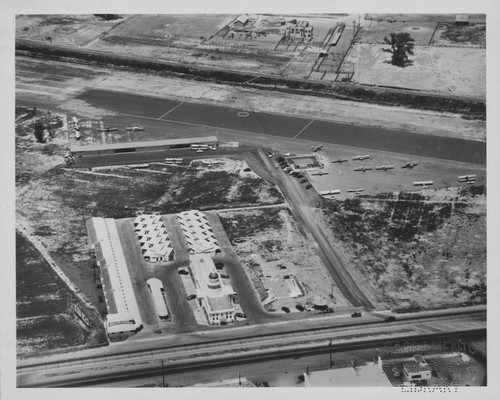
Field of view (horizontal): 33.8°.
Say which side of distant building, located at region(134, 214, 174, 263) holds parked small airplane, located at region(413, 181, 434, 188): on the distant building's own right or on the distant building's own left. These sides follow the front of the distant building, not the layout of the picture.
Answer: on the distant building's own left

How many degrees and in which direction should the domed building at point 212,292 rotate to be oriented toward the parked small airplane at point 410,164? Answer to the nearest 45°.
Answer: approximately 135° to its left

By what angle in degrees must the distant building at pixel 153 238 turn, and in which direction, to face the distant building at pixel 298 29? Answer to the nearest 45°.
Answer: approximately 135° to its left

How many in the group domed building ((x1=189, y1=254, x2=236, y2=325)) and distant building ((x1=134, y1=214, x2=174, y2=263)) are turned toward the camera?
2

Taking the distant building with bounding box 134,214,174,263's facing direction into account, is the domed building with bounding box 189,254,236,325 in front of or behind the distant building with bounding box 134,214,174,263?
in front

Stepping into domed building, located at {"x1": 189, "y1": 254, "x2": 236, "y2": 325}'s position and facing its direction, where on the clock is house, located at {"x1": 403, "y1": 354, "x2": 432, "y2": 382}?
The house is roughly at 10 o'clock from the domed building.

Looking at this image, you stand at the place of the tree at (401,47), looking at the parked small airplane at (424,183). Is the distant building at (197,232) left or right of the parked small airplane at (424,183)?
right

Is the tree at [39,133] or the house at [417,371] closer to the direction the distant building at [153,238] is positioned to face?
the house

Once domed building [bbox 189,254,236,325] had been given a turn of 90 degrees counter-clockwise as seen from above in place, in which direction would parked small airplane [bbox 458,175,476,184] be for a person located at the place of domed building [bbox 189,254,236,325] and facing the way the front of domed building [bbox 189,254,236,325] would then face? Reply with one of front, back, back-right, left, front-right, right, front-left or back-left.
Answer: front-left

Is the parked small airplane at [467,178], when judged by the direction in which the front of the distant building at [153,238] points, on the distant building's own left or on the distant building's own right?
on the distant building's own left

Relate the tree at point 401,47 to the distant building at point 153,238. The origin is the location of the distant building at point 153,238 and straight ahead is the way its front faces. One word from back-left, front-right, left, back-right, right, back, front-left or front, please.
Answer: back-left

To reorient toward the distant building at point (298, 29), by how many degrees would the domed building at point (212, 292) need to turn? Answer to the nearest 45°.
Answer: approximately 180°

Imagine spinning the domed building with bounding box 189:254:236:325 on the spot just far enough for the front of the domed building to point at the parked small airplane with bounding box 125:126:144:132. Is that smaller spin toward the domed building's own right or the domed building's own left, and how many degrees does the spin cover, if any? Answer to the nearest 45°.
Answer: approximately 180°

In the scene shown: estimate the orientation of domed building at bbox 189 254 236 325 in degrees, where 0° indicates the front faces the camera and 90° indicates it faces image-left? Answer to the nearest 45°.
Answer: approximately 0°

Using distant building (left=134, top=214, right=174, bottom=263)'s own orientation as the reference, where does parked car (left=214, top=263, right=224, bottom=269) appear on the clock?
The parked car is roughly at 10 o'clock from the distant building.
